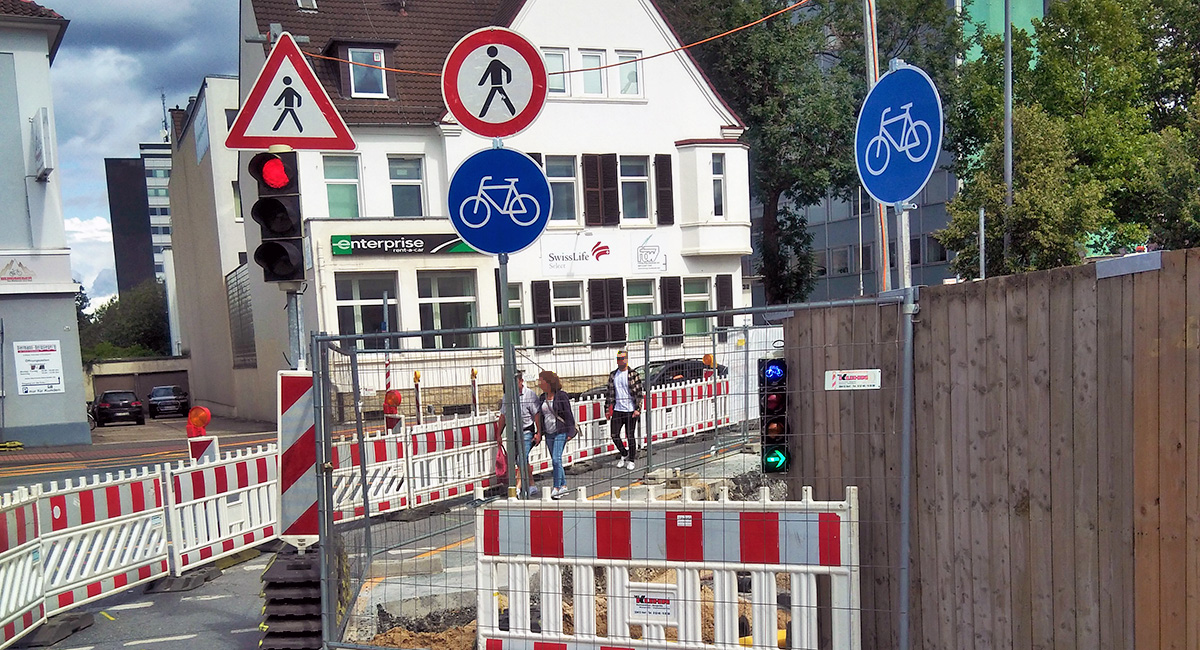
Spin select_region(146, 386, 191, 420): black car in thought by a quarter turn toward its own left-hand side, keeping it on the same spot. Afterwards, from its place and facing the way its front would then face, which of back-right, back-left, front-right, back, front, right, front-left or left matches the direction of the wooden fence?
right

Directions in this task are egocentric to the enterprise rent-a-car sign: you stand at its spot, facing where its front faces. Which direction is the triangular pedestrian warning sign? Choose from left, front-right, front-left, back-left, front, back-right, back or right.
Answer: front

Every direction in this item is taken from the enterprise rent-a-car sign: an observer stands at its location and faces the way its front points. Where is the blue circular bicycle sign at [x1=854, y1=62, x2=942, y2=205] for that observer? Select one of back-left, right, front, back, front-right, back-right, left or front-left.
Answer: front

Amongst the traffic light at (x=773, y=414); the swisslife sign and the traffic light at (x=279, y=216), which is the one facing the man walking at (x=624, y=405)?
the swisslife sign

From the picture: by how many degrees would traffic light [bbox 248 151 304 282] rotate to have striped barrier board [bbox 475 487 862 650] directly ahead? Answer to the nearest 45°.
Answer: approximately 90° to its left

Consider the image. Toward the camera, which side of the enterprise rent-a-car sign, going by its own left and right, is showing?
front

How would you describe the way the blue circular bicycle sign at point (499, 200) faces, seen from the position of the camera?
facing the viewer

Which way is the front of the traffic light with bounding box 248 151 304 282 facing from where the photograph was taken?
facing the viewer and to the left of the viewer

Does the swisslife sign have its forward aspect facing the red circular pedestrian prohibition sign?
yes

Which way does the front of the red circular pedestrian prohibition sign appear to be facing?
toward the camera

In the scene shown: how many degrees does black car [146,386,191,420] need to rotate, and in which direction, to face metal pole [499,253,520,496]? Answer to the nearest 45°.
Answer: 0° — it already faces it

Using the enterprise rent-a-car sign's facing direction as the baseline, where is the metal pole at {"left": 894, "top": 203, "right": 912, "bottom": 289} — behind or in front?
in front
